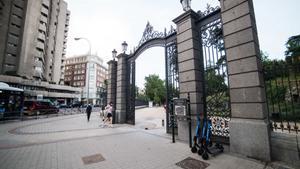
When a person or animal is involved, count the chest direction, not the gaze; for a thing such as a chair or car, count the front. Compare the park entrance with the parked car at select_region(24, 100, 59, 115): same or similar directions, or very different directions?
very different directions

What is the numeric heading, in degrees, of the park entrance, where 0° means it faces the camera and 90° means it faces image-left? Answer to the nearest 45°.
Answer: approximately 45°

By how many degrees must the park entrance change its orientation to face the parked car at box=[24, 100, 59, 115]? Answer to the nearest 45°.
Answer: approximately 90° to its right
